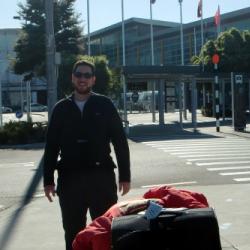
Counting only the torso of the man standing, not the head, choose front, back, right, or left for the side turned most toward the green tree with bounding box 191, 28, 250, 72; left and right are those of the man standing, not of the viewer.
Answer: back

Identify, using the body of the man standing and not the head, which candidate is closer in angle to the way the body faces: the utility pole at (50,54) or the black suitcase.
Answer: the black suitcase

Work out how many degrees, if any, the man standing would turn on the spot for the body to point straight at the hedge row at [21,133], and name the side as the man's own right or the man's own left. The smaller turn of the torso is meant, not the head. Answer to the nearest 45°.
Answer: approximately 180°

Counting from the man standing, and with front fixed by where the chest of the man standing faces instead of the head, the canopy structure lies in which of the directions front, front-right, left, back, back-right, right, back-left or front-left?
back

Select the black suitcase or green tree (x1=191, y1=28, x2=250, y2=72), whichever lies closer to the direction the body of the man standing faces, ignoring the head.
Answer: the black suitcase

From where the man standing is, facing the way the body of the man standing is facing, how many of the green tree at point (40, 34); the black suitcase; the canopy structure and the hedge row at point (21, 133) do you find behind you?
3

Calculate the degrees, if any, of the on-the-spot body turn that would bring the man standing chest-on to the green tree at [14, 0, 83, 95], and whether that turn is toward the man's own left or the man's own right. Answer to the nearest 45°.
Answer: approximately 180°

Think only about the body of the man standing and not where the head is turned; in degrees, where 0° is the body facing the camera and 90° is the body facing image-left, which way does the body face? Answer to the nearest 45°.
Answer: approximately 0°

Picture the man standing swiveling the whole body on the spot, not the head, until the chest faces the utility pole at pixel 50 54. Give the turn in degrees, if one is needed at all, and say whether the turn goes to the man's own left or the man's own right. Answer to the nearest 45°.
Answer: approximately 180°

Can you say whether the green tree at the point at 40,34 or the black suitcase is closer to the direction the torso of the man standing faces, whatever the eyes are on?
the black suitcase
